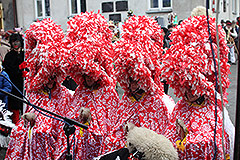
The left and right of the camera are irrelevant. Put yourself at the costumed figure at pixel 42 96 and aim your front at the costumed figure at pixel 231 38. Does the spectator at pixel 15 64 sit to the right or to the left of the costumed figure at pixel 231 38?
left

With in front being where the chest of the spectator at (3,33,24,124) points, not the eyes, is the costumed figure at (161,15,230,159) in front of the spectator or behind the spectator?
in front

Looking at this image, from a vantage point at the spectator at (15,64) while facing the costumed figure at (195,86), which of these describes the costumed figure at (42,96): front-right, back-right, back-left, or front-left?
front-right

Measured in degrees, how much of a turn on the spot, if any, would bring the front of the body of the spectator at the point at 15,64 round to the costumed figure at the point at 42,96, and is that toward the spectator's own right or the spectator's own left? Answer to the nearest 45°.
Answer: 0° — they already face them

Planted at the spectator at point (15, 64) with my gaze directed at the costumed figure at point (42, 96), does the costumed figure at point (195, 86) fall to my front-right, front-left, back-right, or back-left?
front-left

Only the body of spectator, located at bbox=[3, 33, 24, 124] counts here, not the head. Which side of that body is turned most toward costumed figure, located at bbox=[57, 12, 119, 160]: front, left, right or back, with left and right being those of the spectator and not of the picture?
front
